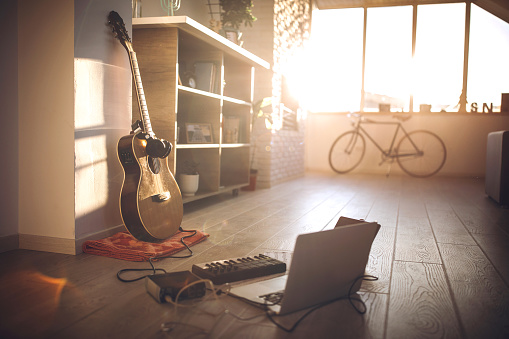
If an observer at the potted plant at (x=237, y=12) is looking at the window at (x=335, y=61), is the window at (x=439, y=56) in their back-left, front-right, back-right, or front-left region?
front-right

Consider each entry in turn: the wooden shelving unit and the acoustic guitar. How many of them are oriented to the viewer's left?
0

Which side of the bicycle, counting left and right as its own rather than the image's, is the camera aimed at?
left

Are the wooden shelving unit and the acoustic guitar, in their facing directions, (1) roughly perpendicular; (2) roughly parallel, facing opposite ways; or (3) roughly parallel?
roughly parallel

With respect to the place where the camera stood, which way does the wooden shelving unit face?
facing the viewer and to the right of the viewer

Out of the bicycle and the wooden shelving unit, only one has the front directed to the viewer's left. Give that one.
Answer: the bicycle

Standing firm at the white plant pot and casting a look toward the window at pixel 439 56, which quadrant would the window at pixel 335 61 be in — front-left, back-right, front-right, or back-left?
front-left

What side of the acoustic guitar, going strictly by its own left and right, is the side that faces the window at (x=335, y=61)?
left

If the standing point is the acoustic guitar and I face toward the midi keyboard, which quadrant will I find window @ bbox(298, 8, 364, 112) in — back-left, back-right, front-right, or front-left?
back-left
